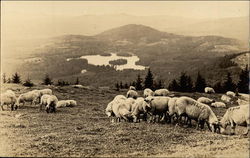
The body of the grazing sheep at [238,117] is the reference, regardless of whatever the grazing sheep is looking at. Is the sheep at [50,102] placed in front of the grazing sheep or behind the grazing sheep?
in front

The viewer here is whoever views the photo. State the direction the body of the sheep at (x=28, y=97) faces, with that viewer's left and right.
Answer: facing to the left of the viewer

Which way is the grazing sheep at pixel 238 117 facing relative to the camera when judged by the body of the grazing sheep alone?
to the viewer's left

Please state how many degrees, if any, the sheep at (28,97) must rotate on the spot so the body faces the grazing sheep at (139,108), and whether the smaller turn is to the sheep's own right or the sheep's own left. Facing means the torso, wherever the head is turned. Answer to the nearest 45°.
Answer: approximately 135° to the sheep's own left
